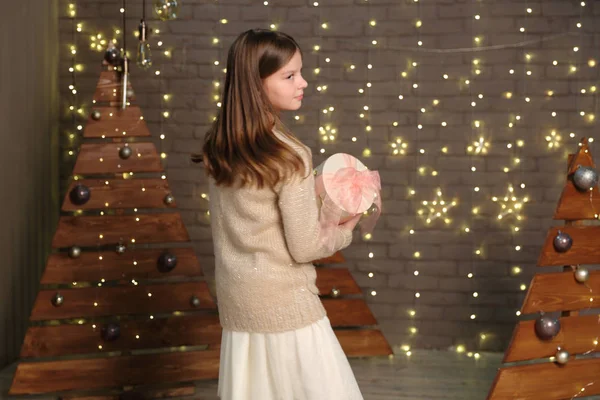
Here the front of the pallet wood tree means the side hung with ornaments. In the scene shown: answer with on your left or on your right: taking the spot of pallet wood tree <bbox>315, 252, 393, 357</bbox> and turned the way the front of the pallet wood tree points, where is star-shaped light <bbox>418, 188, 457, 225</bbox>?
on your left

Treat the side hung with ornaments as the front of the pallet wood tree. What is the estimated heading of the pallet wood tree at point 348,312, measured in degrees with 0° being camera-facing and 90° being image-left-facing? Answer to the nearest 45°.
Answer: approximately 0°

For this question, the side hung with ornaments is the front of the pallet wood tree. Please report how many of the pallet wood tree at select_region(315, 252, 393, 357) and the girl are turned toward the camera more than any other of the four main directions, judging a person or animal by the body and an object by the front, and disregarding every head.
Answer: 1

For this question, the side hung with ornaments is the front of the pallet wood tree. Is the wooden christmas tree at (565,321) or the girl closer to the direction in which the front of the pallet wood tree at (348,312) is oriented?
the girl

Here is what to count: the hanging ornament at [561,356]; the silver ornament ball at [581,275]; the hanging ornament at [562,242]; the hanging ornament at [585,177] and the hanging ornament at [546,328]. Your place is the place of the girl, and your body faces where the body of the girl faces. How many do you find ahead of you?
5

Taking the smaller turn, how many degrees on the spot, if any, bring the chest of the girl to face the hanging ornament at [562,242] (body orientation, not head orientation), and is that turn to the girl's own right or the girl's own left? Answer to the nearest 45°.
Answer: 0° — they already face it

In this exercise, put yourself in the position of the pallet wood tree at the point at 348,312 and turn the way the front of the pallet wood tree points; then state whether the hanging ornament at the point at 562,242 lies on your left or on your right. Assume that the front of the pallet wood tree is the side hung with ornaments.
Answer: on your left

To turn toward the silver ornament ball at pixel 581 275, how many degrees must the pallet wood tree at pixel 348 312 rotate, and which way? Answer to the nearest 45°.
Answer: approximately 45° to its left

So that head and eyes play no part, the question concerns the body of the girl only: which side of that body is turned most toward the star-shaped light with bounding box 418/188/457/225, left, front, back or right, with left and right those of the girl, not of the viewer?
front

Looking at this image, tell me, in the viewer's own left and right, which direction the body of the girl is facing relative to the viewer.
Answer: facing away from the viewer and to the right of the viewer

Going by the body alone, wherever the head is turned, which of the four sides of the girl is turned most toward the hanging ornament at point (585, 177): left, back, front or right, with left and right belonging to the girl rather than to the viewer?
front

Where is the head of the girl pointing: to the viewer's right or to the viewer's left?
to the viewer's right
